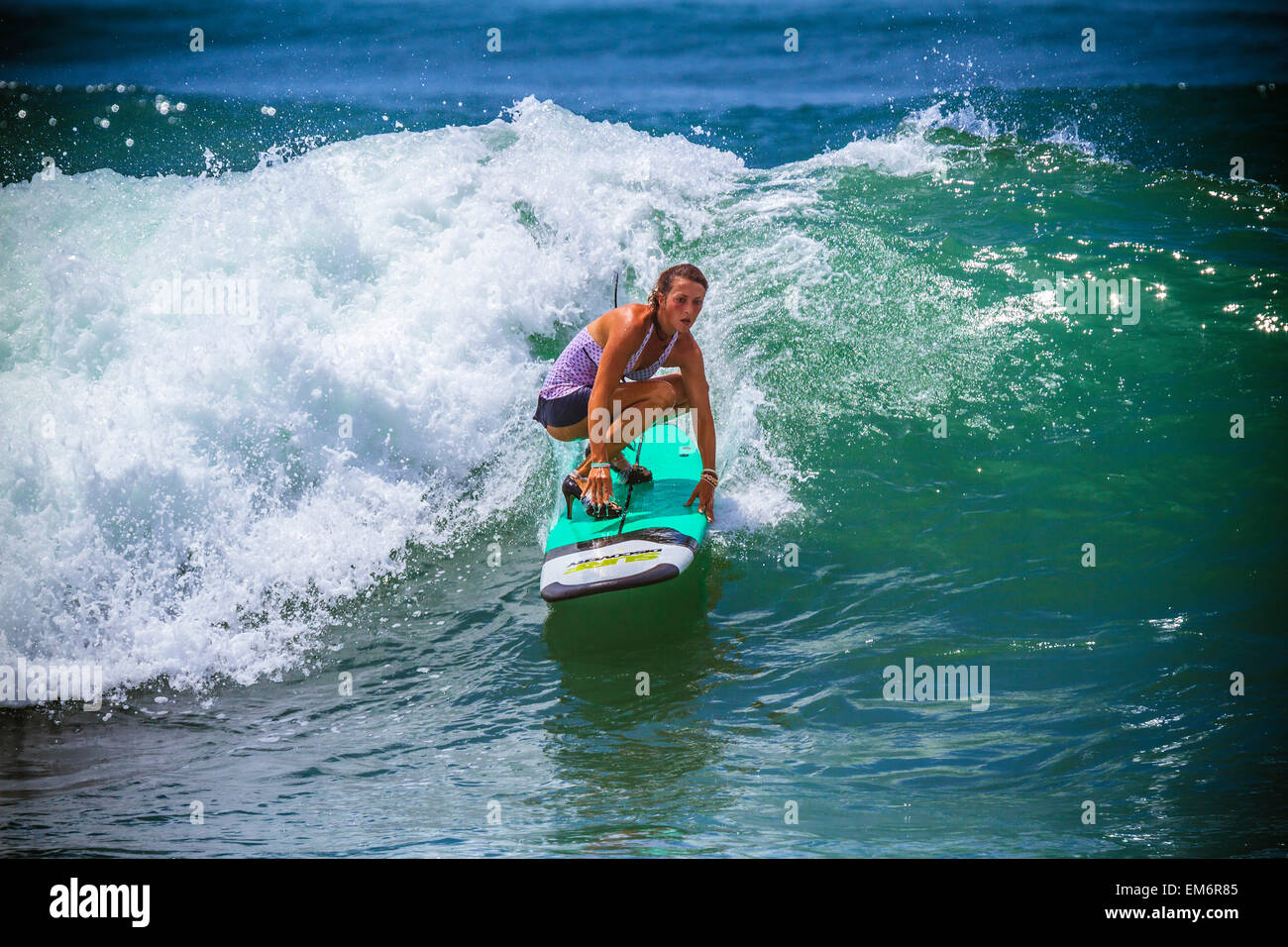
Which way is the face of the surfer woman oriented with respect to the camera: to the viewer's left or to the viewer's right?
to the viewer's right

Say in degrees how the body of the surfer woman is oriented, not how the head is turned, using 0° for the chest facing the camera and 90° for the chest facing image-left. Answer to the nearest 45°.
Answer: approximately 315°
